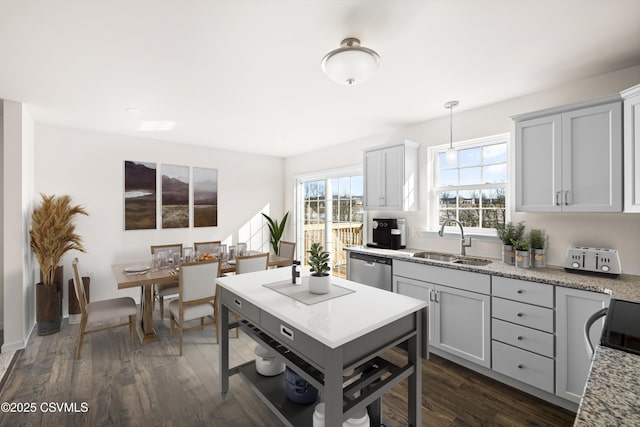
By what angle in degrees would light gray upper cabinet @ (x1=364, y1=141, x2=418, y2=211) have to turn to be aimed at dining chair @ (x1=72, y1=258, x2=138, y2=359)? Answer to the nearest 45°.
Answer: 0° — it already faces it

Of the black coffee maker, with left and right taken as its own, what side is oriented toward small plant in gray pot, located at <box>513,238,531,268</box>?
left

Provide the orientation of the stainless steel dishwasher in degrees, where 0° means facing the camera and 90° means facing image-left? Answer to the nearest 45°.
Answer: approximately 45°

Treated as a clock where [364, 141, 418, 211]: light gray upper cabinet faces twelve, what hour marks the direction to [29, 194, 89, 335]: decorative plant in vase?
The decorative plant in vase is roughly at 1 o'clock from the light gray upper cabinet.

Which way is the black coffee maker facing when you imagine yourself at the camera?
facing the viewer and to the left of the viewer

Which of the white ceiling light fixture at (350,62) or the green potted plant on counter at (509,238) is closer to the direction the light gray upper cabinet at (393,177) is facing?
the white ceiling light fixture

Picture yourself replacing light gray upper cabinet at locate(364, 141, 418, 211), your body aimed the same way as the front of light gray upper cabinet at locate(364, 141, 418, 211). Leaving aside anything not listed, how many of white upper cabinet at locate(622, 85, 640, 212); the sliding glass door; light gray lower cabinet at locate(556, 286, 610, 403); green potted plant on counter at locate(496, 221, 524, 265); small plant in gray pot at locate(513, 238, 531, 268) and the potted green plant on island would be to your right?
1

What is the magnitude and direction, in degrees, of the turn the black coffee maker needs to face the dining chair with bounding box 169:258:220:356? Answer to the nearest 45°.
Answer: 0° — it already faces it

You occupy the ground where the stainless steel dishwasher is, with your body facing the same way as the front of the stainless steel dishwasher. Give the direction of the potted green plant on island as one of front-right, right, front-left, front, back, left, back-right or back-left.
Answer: front-left

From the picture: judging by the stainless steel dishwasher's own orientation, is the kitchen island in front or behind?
in front

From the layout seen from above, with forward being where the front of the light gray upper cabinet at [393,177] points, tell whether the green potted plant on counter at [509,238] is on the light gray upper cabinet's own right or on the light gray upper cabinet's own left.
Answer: on the light gray upper cabinet's own left

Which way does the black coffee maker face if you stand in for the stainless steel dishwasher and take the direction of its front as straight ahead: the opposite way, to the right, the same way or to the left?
the same way

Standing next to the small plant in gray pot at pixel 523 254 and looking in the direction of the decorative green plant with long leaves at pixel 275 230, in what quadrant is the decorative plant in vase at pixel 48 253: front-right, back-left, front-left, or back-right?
front-left

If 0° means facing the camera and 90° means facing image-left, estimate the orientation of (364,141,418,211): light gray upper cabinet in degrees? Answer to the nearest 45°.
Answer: approximately 45°

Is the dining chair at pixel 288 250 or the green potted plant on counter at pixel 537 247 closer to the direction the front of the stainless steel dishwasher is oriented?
the dining chair

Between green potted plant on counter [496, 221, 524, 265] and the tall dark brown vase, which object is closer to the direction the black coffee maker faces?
the tall dark brown vase

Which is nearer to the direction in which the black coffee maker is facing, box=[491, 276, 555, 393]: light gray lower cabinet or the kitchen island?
the kitchen island

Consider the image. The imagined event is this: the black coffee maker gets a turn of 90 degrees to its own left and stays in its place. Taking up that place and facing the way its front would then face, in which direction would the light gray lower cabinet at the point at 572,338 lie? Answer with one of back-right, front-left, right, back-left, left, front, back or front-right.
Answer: front

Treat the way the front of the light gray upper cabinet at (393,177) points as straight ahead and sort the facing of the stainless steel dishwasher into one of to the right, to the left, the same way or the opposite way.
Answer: the same way

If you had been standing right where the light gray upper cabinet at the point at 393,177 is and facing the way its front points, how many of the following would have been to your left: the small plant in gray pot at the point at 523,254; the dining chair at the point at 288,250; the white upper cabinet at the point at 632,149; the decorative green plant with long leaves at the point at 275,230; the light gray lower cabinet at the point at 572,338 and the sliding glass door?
3
